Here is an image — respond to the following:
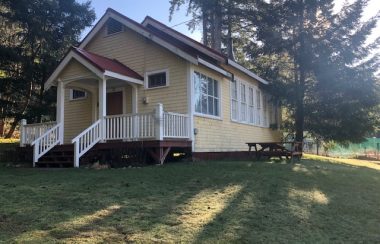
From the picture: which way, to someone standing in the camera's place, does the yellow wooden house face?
facing the viewer and to the left of the viewer

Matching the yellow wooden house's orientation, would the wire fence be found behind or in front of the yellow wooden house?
behind

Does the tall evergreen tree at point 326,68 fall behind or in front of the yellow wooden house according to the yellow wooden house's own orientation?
behind
